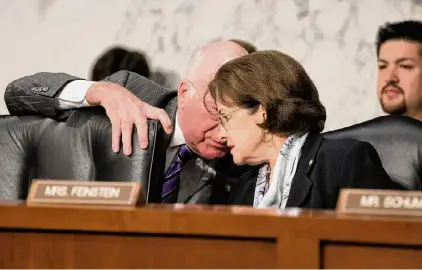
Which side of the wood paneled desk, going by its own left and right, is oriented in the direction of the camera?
front

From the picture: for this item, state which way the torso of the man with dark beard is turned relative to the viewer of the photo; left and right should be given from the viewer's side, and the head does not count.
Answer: facing the viewer and to the left of the viewer

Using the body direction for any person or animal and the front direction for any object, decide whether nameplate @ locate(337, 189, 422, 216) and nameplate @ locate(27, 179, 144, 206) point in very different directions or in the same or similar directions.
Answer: same or similar directions

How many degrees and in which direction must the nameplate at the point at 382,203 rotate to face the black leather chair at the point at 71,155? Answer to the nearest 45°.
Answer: approximately 135° to its right

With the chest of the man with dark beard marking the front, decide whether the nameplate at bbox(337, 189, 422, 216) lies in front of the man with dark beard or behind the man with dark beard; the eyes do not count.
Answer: in front

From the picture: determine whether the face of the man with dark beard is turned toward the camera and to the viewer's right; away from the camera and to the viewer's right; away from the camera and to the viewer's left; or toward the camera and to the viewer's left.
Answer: toward the camera and to the viewer's left

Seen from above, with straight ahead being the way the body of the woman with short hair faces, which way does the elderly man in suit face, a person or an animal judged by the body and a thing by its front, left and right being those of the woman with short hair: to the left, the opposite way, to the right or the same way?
to the left

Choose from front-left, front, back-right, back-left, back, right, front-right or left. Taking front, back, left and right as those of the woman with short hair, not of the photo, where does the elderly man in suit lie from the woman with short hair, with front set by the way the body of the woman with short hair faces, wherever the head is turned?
right

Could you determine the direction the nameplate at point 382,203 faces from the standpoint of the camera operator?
facing the viewer

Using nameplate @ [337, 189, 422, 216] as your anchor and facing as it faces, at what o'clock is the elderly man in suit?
The elderly man in suit is roughly at 5 o'clock from the nameplate.

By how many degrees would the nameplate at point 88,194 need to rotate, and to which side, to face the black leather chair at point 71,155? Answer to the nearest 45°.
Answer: approximately 180°

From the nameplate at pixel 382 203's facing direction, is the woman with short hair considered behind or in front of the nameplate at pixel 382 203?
behind

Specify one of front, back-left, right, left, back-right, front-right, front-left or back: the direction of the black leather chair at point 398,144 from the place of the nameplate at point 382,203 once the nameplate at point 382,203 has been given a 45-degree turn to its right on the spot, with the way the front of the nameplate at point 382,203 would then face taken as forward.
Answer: back-right

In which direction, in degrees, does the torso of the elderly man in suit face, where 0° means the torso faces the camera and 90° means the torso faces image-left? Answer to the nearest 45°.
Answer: approximately 315°

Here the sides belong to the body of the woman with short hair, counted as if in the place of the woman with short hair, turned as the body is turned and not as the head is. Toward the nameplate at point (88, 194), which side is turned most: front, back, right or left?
front
